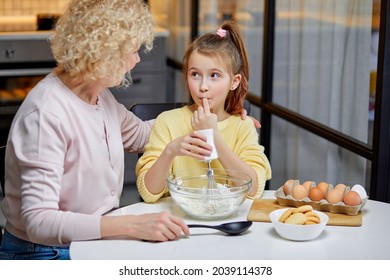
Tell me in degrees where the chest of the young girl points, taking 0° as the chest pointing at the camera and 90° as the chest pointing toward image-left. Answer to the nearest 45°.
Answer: approximately 0°

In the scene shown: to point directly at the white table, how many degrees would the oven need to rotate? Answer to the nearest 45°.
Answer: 0° — it already faces it

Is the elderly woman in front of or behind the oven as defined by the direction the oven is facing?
in front

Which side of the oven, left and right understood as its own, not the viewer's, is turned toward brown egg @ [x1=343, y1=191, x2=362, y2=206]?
front

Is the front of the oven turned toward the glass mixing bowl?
yes

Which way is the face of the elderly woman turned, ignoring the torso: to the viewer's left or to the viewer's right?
to the viewer's right

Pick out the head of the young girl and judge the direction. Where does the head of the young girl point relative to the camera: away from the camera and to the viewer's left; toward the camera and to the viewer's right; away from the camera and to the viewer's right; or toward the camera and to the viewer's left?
toward the camera and to the viewer's left

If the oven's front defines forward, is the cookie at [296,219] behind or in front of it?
in front

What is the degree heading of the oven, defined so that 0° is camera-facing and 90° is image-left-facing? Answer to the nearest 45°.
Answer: approximately 0°

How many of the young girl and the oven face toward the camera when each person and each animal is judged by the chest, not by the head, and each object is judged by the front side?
2
